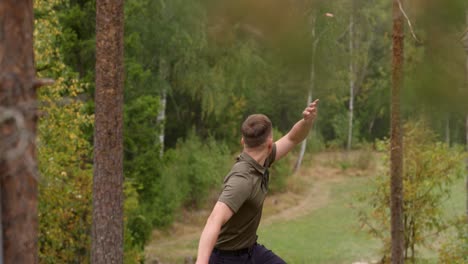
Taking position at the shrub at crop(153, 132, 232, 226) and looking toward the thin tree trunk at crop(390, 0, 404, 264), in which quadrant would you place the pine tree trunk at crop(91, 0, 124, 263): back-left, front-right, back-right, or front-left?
front-right

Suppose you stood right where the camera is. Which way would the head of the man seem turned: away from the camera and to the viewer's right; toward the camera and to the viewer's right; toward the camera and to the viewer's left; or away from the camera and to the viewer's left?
away from the camera and to the viewer's right

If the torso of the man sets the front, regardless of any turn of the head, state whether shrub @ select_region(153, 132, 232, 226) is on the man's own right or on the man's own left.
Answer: on the man's own left

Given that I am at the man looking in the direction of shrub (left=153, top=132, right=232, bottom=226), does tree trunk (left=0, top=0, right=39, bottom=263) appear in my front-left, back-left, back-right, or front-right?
back-left
